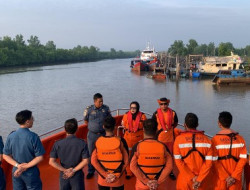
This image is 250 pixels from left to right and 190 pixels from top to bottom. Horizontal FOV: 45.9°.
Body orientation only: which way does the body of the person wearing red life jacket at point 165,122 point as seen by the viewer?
toward the camera

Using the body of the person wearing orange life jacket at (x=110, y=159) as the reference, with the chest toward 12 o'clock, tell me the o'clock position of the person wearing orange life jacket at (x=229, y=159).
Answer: the person wearing orange life jacket at (x=229, y=159) is roughly at 3 o'clock from the person wearing orange life jacket at (x=110, y=159).

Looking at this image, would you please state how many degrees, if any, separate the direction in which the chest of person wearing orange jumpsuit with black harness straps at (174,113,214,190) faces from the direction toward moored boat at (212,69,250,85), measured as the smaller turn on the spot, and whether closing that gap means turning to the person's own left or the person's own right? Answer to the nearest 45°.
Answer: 0° — they already face it

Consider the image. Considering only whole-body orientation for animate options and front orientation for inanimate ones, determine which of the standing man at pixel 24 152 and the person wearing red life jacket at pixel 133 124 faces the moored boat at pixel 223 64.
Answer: the standing man

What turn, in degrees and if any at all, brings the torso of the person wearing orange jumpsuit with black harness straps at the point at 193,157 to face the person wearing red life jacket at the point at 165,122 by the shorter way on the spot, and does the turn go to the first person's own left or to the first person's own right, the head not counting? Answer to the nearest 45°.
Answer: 0° — they already face them

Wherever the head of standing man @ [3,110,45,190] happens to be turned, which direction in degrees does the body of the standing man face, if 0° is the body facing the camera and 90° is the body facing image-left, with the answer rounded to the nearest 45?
approximately 225°

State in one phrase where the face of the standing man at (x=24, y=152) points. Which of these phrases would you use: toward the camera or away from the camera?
away from the camera

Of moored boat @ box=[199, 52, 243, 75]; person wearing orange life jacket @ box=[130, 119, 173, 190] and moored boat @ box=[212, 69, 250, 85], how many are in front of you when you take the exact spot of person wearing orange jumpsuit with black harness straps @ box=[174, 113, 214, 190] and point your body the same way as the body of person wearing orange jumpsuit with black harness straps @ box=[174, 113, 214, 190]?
2

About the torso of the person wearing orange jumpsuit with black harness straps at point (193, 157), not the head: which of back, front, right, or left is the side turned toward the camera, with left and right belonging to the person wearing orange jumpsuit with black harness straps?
back

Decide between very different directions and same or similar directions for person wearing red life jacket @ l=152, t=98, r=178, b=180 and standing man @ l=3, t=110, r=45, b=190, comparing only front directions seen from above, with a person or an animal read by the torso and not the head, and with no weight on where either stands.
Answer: very different directions

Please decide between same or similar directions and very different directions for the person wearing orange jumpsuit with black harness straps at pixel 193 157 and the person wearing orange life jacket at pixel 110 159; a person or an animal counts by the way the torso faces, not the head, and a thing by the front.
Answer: same or similar directions

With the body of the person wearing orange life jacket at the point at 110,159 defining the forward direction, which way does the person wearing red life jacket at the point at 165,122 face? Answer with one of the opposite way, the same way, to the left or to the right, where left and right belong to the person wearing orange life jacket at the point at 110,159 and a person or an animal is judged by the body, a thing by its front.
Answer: the opposite way

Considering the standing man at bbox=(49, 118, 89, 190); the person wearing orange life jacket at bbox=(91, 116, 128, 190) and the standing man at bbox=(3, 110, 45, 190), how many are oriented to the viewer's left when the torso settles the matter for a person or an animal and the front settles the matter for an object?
0

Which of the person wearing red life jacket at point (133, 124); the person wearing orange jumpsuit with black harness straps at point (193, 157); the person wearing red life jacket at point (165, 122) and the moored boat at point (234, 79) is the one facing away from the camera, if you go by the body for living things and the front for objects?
the person wearing orange jumpsuit with black harness straps at point (193, 157)

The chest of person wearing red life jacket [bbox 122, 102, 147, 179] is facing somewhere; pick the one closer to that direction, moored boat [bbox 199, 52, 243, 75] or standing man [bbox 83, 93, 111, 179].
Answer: the standing man

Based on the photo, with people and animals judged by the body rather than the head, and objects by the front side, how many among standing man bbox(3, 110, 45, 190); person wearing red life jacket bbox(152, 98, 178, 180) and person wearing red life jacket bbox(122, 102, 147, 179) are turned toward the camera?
2

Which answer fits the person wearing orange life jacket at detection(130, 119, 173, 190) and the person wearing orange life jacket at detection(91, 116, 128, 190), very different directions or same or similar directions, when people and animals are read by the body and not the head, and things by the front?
same or similar directions
